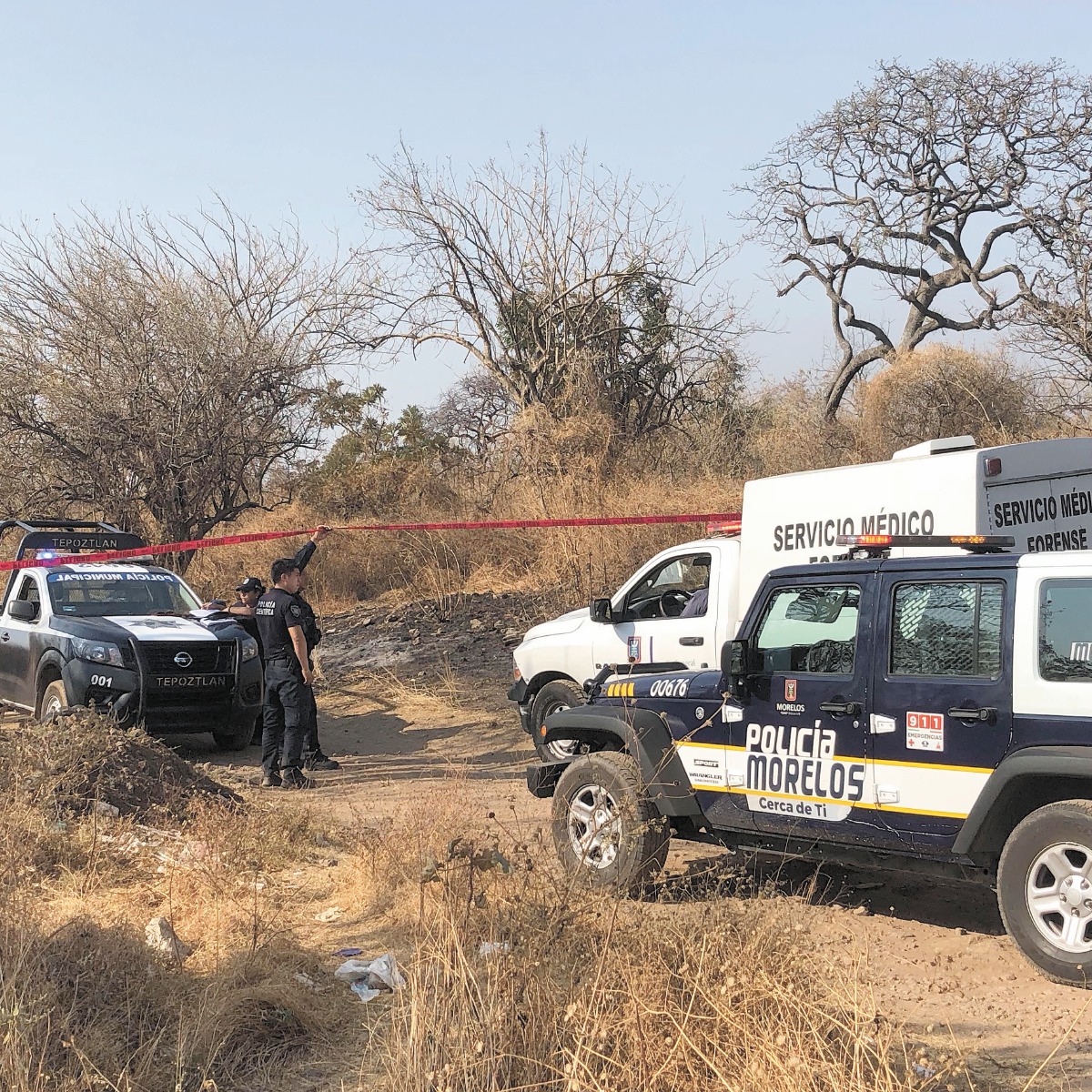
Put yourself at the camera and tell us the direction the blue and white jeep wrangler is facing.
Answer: facing away from the viewer and to the left of the viewer

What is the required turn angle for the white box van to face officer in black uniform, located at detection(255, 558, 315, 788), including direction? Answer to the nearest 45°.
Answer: approximately 45° to its left

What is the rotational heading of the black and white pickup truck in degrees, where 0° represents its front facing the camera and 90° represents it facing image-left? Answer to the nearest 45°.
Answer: approximately 315°

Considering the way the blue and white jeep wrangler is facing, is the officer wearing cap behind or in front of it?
in front
